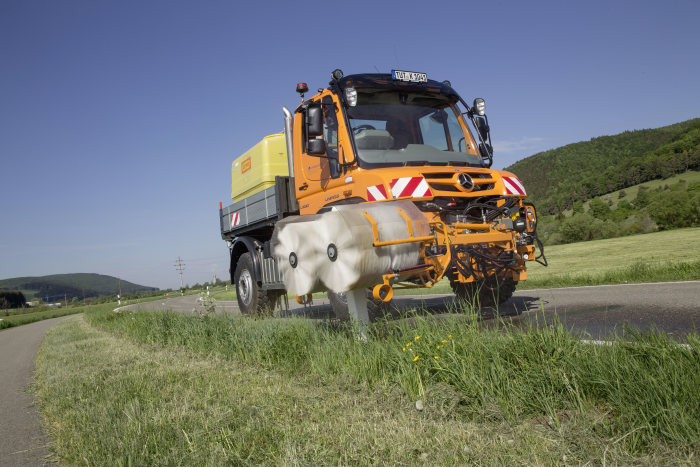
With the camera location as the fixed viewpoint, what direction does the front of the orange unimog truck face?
facing the viewer and to the right of the viewer
